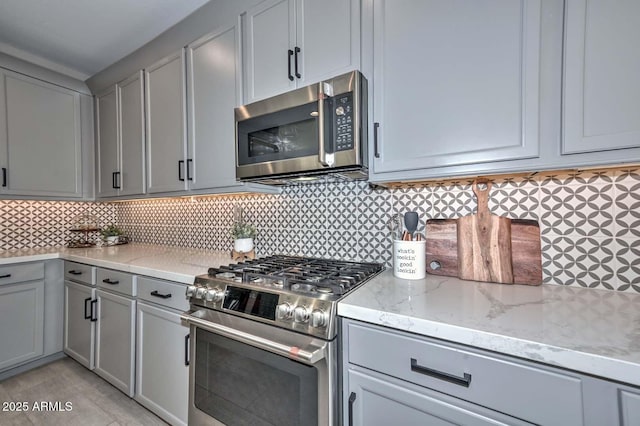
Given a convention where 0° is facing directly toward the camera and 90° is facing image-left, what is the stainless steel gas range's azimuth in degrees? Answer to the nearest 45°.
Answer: approximately 45°

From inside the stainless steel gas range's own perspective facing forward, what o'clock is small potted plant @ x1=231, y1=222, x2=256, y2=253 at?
The small potted plant is roughly at 4 o'clock from the stainless steel gas range.

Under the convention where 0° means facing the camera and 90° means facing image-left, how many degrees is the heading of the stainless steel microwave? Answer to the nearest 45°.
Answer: approximately 45°

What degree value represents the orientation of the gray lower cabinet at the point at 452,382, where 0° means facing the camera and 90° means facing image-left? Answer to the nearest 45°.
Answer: approximately 45°

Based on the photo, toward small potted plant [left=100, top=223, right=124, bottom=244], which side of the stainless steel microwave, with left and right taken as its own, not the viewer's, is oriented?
right

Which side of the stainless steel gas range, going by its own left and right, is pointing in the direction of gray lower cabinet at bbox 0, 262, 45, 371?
right

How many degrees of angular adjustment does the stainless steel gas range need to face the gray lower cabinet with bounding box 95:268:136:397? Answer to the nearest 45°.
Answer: approximately 90° to its right

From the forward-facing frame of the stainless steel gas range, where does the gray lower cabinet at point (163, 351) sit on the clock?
The gray lower cabinet is roughly at 3 o'clock from the stainless steel gas range.
